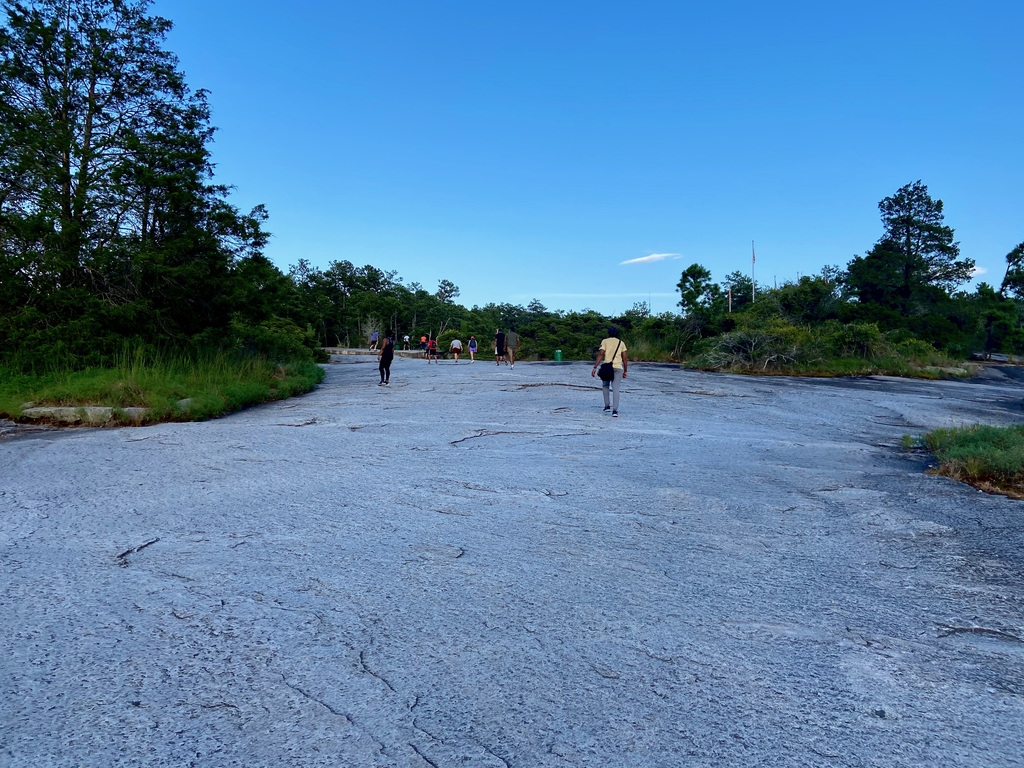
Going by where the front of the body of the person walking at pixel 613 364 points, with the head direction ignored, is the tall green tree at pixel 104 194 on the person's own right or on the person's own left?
on the person's own left

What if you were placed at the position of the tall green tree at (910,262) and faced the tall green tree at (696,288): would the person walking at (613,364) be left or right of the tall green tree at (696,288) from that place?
left

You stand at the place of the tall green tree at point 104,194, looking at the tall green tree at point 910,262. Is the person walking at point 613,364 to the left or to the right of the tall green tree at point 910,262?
right

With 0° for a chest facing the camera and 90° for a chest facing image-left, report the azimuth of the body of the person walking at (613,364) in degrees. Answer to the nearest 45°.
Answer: approximately 180°

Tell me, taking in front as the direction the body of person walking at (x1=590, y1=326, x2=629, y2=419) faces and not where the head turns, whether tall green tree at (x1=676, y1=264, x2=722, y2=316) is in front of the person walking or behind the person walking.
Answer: in front

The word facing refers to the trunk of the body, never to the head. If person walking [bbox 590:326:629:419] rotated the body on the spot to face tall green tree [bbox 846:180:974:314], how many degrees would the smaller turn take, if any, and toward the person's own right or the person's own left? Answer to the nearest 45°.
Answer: approximately 45° to the person's own right
